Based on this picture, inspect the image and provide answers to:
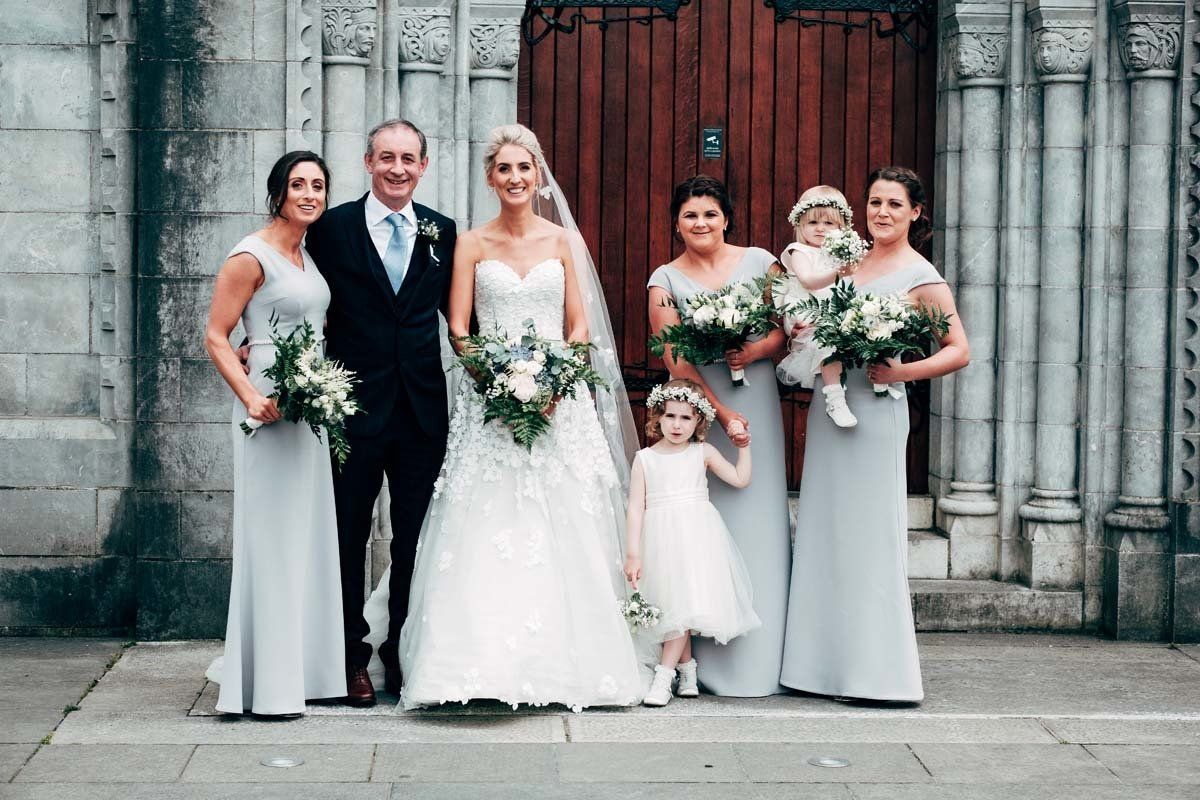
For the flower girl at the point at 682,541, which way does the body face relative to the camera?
toward the camera

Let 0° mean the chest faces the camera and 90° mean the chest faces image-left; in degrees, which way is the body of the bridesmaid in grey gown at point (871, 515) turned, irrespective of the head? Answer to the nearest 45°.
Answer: approximately 45°

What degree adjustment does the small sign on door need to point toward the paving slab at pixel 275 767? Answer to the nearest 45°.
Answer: approximately 45° to its right

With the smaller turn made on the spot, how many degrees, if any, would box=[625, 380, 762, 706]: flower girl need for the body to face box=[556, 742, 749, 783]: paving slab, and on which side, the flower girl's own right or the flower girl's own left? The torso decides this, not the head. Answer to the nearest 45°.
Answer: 0° — they already face it

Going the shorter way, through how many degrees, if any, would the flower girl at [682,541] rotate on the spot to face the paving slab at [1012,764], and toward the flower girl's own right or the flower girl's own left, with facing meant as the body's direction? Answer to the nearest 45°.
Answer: approximately 45° to the flower girl's own left

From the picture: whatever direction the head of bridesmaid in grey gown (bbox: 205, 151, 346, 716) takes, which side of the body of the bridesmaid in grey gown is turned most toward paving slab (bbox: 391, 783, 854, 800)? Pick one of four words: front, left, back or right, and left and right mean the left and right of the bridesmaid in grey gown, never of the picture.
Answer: front

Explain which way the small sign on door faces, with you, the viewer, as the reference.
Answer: facing the viewer

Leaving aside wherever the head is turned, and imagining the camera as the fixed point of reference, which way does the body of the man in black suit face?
toward the camera

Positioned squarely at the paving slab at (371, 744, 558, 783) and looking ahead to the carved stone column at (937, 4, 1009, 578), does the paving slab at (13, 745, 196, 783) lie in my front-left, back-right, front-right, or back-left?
back-left

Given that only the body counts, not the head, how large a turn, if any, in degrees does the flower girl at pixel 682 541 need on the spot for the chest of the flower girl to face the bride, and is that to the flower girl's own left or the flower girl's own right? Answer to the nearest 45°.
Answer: approximately 90° to the flower girl's own right

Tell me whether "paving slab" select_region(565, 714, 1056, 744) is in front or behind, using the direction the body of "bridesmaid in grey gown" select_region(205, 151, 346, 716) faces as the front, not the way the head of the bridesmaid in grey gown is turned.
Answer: in front
